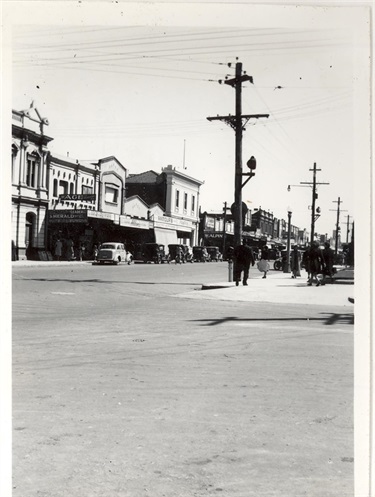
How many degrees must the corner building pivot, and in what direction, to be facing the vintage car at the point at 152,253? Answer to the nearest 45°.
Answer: approximately 90° to its left

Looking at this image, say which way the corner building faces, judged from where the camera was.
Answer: facing the viewer and to the right of the viewer

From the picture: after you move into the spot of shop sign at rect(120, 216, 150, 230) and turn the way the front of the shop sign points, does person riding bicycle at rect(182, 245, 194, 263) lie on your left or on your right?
on your left

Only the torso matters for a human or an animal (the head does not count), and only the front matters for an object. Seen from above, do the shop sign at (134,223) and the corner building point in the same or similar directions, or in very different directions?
same or similar directions

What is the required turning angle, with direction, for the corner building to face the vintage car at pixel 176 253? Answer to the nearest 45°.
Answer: approximately 90° to its left

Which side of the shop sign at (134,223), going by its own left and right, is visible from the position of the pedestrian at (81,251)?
right
